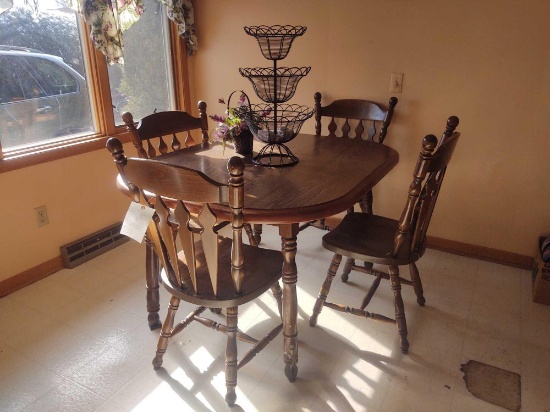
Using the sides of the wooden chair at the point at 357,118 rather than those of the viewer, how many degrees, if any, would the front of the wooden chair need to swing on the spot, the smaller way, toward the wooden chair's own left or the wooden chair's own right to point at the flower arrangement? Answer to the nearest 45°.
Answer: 0° — it already faces it

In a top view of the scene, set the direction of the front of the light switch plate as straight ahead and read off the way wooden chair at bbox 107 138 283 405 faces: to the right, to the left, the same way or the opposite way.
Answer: the opposite way

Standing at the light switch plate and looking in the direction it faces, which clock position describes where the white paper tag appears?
The white paper tag is roughly at 1 o'clock from the light switch plate.

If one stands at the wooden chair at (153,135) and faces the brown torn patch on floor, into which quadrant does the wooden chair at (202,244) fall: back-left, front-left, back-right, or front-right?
front-right

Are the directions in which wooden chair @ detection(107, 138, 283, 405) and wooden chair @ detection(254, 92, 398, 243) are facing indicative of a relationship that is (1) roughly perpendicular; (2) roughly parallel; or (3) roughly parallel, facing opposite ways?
roughly parallel, facing opposite ways

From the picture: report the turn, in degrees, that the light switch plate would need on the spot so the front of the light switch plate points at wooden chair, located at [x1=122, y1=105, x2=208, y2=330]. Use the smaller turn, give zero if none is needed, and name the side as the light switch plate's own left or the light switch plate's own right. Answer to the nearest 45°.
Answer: approximately 45° to the light switch plate's own right

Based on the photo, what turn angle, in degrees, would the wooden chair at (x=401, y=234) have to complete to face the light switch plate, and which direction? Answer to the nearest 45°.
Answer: approximately 45° to its right

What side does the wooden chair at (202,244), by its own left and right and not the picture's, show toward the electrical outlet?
left

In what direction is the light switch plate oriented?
toward the camera

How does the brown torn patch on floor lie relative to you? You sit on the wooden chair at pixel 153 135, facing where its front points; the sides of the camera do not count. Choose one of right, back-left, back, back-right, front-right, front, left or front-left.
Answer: front

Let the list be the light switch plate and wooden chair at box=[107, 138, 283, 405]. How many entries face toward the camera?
1

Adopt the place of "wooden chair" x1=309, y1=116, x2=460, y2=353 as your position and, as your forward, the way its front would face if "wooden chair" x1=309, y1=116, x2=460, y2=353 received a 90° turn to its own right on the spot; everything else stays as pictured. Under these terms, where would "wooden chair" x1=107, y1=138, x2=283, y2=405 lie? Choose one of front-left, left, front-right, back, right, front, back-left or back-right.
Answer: back

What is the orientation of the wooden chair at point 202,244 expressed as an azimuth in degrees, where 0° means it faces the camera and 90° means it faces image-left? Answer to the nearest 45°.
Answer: approximately 225°

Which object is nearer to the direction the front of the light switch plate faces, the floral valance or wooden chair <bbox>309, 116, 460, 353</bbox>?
the wooden chair

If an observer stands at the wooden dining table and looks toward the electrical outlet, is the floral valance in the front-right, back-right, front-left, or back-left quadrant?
front-right

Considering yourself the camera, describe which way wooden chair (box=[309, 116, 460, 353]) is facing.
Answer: facing away from the viewer and to the left of the viewer

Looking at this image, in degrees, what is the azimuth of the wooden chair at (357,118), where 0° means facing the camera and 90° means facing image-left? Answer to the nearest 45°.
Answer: approximately 45°

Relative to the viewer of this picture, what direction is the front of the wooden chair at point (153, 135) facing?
facing the viewer and to the right of the viewer

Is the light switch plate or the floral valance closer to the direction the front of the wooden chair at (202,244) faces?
the light switch plate
